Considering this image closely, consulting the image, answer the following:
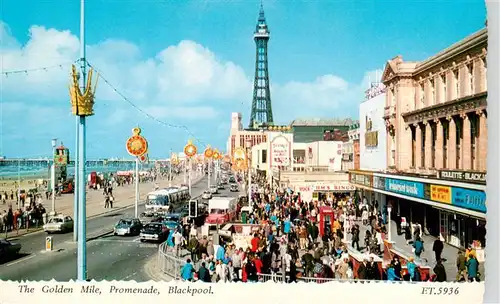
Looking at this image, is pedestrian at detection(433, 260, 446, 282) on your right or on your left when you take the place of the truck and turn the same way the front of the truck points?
on your left

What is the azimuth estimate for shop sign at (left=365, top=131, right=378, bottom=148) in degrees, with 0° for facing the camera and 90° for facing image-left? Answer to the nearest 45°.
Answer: approximately 45°

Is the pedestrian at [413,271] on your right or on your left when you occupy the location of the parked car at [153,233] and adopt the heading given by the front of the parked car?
on your left

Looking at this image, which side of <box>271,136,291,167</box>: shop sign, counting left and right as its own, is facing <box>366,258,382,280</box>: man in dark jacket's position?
front

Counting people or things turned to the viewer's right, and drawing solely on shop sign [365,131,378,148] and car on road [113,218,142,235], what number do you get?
0

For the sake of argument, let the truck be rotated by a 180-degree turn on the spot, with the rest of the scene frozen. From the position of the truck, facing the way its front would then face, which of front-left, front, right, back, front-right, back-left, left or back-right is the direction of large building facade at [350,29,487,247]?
right

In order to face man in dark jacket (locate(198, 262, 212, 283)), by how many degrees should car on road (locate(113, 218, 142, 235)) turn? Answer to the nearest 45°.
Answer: approximately 45° to its left

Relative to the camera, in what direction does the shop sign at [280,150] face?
facing the viewer

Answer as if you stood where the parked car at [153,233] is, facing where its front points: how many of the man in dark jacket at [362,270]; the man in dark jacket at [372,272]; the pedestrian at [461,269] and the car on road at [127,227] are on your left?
3

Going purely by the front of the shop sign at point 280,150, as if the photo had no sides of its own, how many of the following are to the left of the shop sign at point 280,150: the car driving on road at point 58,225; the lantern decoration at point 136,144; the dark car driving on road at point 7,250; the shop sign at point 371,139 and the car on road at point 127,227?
1

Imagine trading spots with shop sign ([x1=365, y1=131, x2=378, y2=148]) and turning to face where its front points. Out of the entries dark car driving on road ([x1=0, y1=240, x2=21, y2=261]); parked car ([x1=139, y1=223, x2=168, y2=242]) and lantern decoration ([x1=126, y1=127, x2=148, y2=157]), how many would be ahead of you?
3

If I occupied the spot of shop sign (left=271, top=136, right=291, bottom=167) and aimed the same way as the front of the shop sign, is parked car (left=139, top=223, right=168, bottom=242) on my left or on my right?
on my right
